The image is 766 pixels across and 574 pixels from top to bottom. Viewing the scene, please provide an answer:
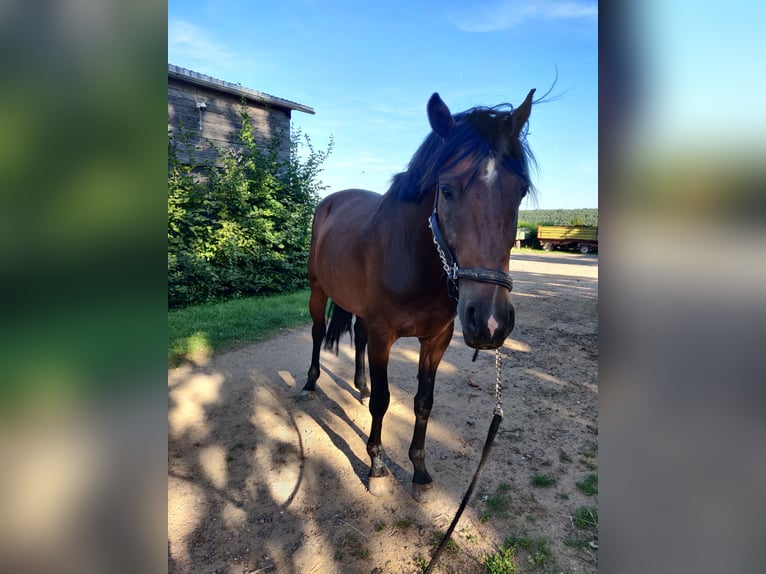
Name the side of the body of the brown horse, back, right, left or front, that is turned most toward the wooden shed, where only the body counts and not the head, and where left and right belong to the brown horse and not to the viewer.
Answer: back

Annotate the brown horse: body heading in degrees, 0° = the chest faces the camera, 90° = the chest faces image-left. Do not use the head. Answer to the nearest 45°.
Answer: approximately 315°

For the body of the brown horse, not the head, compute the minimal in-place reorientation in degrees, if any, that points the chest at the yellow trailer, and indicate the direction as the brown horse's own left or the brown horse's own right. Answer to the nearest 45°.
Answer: approximately 135° to the brown horse's own left
